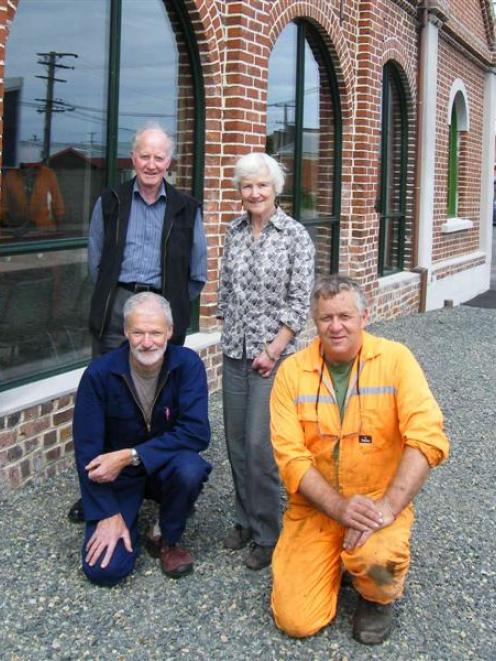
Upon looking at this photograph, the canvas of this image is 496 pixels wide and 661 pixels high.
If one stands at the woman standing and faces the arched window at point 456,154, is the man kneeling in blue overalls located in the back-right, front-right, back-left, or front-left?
back-left

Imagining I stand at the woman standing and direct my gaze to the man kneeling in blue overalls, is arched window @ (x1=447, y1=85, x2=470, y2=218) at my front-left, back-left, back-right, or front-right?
back-right

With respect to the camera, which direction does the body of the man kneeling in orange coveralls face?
toward the camera

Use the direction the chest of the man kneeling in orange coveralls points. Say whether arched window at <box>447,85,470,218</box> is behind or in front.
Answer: behind

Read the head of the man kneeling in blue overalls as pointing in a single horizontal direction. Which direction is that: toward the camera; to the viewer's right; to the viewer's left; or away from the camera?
toward the camera

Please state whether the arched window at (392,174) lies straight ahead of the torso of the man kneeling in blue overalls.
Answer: no

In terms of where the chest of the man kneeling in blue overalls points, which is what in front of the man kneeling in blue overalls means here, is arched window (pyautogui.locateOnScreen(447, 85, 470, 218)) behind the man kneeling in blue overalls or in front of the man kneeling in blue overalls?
behind

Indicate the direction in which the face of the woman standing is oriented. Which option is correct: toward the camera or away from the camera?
toward the camera

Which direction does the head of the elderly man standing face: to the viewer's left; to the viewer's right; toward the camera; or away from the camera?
toward the camera

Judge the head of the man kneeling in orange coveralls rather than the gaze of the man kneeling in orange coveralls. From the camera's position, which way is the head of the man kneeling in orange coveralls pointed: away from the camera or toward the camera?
toward the camera

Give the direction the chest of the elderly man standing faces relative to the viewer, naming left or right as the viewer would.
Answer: facing the viewer

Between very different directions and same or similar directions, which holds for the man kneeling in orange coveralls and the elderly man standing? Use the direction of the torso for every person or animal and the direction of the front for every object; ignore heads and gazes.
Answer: same or similar directions

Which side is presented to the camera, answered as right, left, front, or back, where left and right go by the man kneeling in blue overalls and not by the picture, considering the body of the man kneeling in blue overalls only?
front
